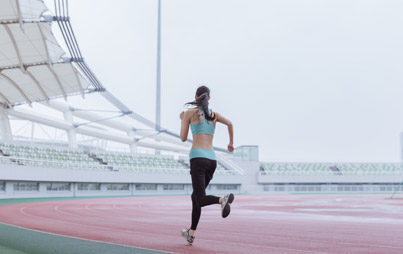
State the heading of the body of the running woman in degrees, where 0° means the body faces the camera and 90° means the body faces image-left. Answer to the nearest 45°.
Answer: approximately 135°

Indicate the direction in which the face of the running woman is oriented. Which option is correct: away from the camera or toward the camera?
away from the camera
